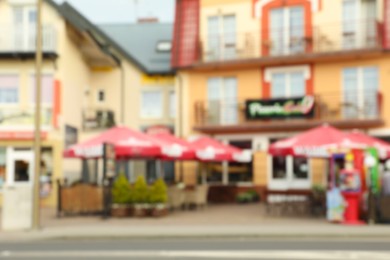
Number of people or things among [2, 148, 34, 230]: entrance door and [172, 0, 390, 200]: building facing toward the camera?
2

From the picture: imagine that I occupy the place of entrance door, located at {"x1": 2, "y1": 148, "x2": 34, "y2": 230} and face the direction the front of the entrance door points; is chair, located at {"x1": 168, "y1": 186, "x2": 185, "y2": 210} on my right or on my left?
on my left

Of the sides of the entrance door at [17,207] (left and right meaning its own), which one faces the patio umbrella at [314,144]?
left

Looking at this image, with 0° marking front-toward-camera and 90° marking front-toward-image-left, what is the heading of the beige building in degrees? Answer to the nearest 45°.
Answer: approximately 0°

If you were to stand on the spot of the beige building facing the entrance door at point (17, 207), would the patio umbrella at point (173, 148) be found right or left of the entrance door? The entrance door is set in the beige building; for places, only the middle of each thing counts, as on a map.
left

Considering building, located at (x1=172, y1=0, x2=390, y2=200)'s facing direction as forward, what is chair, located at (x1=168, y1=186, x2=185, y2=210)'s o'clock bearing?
The chair is roughly at 1 o'clock from the building.

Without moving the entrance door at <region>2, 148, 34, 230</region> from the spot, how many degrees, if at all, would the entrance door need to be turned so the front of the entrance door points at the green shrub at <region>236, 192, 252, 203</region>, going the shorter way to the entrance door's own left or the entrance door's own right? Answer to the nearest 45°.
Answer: approximately 135° to the entrance door's own left

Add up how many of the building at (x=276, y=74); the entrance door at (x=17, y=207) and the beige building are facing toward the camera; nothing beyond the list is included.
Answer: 3

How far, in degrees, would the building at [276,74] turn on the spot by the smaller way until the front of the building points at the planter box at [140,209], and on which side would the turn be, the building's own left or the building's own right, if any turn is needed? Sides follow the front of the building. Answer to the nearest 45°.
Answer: approximately 45° to the building's own right

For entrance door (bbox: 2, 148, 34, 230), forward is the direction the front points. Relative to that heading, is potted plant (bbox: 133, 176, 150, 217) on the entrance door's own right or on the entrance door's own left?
on the entrance door's own left

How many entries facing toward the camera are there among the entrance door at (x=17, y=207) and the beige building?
2

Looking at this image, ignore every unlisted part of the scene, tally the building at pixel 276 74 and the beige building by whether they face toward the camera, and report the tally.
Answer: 2

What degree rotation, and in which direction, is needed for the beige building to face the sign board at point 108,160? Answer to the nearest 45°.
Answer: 0° — it already faces it

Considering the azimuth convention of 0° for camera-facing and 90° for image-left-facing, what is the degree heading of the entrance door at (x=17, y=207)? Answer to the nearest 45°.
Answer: approximately 0°
